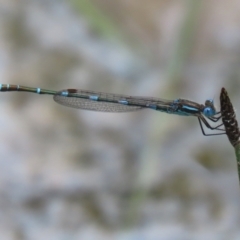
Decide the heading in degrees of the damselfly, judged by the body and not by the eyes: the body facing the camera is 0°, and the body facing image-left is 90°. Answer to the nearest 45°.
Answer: approximately 270°
